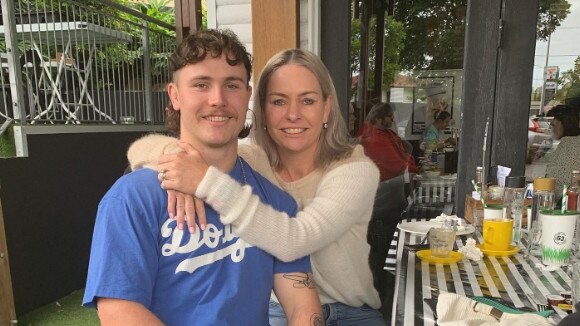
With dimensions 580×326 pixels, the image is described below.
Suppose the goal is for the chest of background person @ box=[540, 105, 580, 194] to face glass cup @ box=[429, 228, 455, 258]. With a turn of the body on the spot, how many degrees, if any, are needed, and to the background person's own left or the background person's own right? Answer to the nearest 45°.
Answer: approximately 90° to the background person's own left

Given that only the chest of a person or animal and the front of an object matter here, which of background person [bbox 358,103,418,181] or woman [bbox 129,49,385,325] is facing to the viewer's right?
the background person

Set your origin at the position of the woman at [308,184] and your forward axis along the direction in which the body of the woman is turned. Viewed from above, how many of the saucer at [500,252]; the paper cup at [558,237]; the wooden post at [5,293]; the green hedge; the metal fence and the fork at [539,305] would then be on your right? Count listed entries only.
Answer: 3

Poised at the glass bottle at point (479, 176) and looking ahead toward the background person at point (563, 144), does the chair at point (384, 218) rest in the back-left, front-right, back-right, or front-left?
back-left

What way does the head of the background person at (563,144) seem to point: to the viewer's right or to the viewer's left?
to the viewer's left

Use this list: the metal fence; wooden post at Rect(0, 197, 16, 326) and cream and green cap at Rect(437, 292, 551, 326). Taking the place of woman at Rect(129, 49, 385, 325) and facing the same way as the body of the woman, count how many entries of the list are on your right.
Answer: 2

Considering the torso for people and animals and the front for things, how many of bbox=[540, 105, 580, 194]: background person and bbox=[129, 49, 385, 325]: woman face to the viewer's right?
0

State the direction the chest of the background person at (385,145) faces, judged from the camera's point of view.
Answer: to the viewer's right

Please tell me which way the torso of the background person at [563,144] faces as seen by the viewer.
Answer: to the viewer's left

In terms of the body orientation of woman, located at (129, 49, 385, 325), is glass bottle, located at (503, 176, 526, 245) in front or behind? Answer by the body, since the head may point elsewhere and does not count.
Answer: behind

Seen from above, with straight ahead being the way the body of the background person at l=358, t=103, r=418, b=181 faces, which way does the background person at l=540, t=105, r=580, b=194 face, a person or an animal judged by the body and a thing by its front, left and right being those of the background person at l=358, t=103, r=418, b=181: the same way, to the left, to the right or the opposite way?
the opposite way

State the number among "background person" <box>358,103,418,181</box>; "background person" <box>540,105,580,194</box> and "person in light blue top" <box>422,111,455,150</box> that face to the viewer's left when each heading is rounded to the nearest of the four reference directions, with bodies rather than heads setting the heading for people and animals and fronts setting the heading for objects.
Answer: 1

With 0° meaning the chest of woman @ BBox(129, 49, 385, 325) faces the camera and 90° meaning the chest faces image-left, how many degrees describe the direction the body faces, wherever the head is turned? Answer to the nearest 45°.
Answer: approximately 45°
